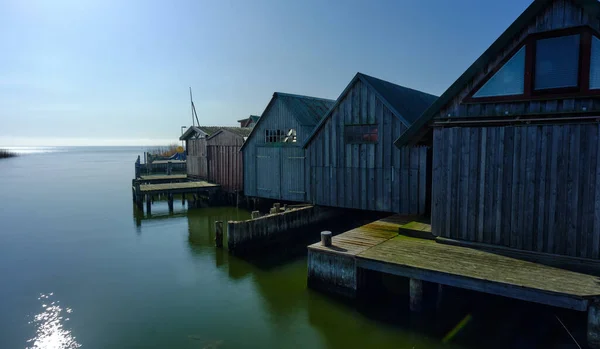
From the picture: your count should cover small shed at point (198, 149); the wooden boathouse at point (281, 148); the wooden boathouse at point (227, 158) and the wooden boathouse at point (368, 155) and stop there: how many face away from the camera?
0

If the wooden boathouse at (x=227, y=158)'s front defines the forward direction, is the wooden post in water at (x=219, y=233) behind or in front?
in front

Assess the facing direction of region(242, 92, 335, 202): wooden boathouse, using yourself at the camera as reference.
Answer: facing the viewer and to the left of the viewer

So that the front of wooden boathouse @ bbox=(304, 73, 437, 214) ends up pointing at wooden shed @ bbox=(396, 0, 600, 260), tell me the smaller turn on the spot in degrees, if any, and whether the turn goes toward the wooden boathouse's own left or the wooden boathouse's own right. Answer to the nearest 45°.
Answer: approximately 90° to the wooden boathouse's own left

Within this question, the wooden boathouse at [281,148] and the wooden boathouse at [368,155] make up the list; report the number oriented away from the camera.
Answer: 0

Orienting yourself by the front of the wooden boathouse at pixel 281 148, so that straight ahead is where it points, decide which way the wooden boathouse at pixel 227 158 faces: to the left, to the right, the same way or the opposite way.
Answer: the same way

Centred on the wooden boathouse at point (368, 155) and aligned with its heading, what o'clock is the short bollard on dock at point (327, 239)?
The short bollard on dock is roughly at 11 o'clock from the wooden boathouse.

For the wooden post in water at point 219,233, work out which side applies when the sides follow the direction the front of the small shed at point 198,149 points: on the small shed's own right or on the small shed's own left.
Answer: on the small shed's own left

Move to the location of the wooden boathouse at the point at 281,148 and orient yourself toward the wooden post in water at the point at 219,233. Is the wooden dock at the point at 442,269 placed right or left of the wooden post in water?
left

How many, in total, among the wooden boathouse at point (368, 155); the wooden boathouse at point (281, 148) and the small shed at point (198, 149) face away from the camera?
0

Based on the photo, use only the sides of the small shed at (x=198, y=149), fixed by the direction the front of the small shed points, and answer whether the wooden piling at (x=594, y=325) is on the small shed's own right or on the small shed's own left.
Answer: on the small shed's own left

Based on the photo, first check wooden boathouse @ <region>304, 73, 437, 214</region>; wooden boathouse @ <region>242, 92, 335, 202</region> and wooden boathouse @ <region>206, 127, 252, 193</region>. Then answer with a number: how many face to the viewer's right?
0

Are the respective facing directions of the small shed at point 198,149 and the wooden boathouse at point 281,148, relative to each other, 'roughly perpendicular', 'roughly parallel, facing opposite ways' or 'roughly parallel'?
roughly parallel

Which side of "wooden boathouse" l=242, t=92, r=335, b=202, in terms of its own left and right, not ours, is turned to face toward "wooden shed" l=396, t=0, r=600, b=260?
left

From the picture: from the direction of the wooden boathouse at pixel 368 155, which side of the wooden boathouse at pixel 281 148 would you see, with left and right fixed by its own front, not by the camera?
left

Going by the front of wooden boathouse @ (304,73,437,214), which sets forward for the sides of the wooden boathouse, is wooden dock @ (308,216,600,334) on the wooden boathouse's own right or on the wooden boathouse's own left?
on the wooden boathouse's own left
